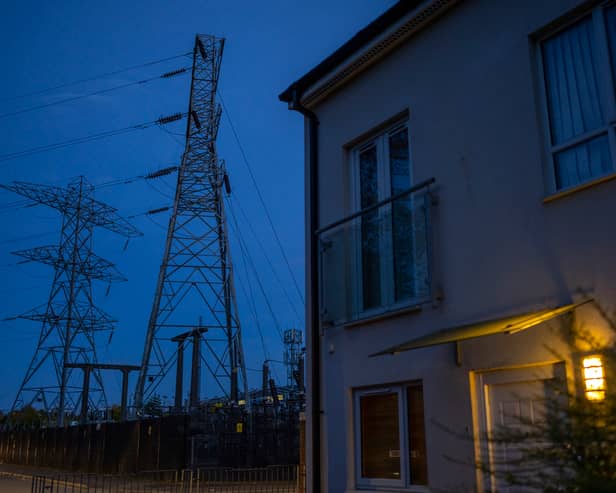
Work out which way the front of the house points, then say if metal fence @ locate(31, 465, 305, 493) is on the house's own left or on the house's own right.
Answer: on the house's own right

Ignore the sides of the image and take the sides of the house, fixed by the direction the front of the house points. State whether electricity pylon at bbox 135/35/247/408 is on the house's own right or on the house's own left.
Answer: on the house's own right

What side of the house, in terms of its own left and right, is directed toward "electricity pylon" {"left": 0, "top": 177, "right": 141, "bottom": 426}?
right

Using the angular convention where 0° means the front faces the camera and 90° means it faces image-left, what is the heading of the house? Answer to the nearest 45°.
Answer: approximately 45°
